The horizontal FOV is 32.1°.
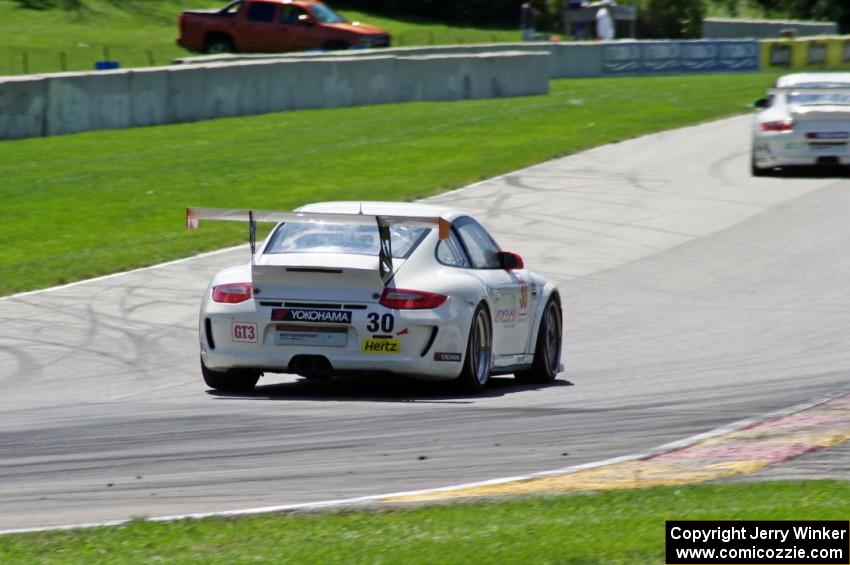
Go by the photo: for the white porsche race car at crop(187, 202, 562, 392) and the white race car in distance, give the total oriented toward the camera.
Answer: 0

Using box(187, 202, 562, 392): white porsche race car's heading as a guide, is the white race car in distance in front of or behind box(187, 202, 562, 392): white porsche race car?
in front

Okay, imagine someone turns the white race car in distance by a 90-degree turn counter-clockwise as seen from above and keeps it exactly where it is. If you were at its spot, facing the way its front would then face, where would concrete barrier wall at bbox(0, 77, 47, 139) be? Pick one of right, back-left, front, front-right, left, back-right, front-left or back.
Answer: front

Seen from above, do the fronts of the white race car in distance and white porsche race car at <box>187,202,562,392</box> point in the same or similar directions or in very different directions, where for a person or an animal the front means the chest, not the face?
same or similar directions

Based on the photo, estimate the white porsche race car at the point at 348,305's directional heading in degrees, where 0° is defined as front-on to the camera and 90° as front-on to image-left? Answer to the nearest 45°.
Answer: approximately 225°

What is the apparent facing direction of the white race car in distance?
away from the camera

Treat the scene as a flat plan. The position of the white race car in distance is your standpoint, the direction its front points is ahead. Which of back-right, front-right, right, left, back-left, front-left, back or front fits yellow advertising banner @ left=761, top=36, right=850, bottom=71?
front

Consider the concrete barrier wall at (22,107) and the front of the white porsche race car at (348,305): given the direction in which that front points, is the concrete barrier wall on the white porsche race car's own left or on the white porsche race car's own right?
on the white porsche race car's own left

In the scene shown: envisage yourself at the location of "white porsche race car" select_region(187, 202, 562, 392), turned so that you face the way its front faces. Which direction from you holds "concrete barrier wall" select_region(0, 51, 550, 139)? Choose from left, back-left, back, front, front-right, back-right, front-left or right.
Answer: front-left

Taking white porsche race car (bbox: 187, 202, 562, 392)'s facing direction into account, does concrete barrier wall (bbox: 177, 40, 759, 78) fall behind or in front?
in front

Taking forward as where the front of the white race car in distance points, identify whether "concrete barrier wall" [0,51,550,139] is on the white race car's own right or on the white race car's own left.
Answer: on the white race car's own left

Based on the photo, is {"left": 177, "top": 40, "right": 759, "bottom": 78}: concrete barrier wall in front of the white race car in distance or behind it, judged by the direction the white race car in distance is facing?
in front

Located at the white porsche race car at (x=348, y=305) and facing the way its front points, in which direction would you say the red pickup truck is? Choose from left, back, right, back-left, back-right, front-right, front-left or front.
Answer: front-left
